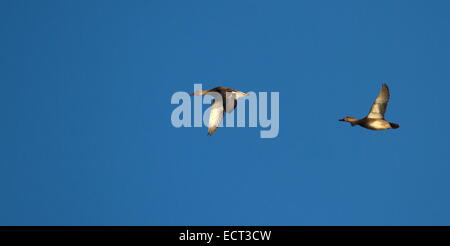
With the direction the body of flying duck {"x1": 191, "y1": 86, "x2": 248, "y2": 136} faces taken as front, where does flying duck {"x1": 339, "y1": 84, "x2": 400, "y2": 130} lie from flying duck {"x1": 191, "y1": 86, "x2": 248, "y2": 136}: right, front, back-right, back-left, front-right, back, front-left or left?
back

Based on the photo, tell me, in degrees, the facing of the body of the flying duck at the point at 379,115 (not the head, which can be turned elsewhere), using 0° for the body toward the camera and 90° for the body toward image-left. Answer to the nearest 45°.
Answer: approximately 90°

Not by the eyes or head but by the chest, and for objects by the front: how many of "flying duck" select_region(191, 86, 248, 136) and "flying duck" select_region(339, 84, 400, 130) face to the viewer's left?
2

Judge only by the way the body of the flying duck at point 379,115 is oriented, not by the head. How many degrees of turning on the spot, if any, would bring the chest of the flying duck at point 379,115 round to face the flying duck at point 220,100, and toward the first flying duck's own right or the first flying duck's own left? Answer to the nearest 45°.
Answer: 0° — it already faces it

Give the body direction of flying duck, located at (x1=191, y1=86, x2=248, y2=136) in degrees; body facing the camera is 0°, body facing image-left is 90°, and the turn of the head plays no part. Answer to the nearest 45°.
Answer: approximately 90°
